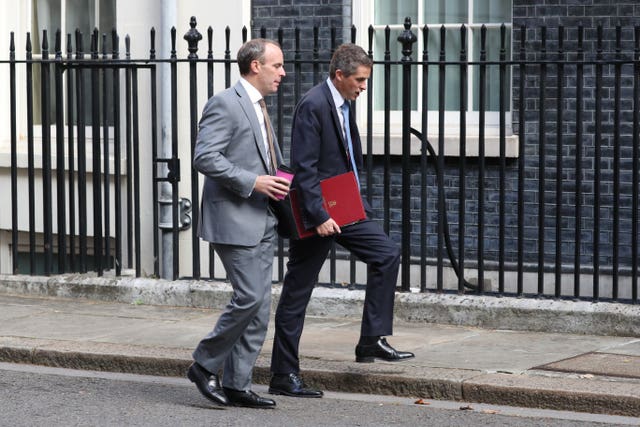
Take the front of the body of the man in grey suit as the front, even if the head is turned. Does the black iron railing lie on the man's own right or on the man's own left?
on the man's own left

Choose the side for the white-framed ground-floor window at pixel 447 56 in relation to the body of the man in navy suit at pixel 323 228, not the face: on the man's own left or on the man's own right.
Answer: on the man's own left

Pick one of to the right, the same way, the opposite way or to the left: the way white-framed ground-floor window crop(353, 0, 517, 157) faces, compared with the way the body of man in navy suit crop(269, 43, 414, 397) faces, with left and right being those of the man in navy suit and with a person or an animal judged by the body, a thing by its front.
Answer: to the right

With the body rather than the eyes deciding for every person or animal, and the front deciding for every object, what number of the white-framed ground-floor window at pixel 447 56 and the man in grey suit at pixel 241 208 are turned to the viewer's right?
1

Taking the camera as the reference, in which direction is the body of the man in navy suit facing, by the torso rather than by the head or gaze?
to the viewer's right

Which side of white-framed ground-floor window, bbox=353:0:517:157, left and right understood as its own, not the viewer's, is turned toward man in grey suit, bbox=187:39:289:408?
front

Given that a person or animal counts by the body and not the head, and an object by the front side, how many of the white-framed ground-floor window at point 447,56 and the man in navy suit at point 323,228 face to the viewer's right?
1

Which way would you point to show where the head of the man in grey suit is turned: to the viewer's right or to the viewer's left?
to the viewer's right

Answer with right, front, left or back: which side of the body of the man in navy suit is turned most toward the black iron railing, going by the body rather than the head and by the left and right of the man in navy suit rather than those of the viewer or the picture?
left

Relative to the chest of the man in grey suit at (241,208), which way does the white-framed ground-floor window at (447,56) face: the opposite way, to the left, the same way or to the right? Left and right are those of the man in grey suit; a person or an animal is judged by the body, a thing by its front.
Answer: to the right

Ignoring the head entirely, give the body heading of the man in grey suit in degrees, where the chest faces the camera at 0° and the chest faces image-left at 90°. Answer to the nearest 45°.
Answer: approximately 270°

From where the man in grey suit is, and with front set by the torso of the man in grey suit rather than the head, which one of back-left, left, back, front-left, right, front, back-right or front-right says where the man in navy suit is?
front-left

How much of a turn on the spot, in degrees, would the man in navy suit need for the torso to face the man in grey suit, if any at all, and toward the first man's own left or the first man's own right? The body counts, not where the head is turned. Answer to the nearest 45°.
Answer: approximately 135° to the first man's own right
